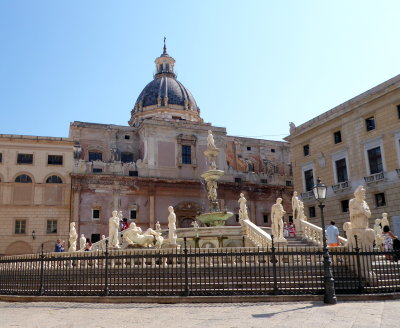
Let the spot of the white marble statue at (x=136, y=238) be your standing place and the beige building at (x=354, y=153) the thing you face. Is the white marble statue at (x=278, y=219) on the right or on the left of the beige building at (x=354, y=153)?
right

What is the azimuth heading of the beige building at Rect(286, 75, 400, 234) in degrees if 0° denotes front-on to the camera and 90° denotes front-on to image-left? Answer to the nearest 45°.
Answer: approximately 45°

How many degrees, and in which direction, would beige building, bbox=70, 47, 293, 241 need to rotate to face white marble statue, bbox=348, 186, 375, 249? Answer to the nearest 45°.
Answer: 0° — it already faces it

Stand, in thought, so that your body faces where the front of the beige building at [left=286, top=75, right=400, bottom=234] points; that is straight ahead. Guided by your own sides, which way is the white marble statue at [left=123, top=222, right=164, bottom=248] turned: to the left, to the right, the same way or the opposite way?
to the left

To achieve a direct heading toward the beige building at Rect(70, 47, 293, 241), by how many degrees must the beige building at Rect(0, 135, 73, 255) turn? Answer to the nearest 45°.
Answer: approximately 90° to its left

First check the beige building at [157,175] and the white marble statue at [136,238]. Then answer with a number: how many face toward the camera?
2

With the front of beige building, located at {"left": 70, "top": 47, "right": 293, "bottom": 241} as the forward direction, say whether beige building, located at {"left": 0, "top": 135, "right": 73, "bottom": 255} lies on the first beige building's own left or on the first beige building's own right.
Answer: on the first beige building's own right

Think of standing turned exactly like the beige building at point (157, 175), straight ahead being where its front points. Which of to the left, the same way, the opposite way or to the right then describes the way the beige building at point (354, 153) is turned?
to the right

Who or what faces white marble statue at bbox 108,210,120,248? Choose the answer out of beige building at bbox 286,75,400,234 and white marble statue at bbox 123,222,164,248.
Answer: the beige building

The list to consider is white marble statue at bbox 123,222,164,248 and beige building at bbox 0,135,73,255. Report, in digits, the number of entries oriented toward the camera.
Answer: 2

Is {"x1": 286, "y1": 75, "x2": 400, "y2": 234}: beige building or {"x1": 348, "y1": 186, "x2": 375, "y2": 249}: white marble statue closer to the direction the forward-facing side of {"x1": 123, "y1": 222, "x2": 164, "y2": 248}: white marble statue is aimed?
the white marble statue
